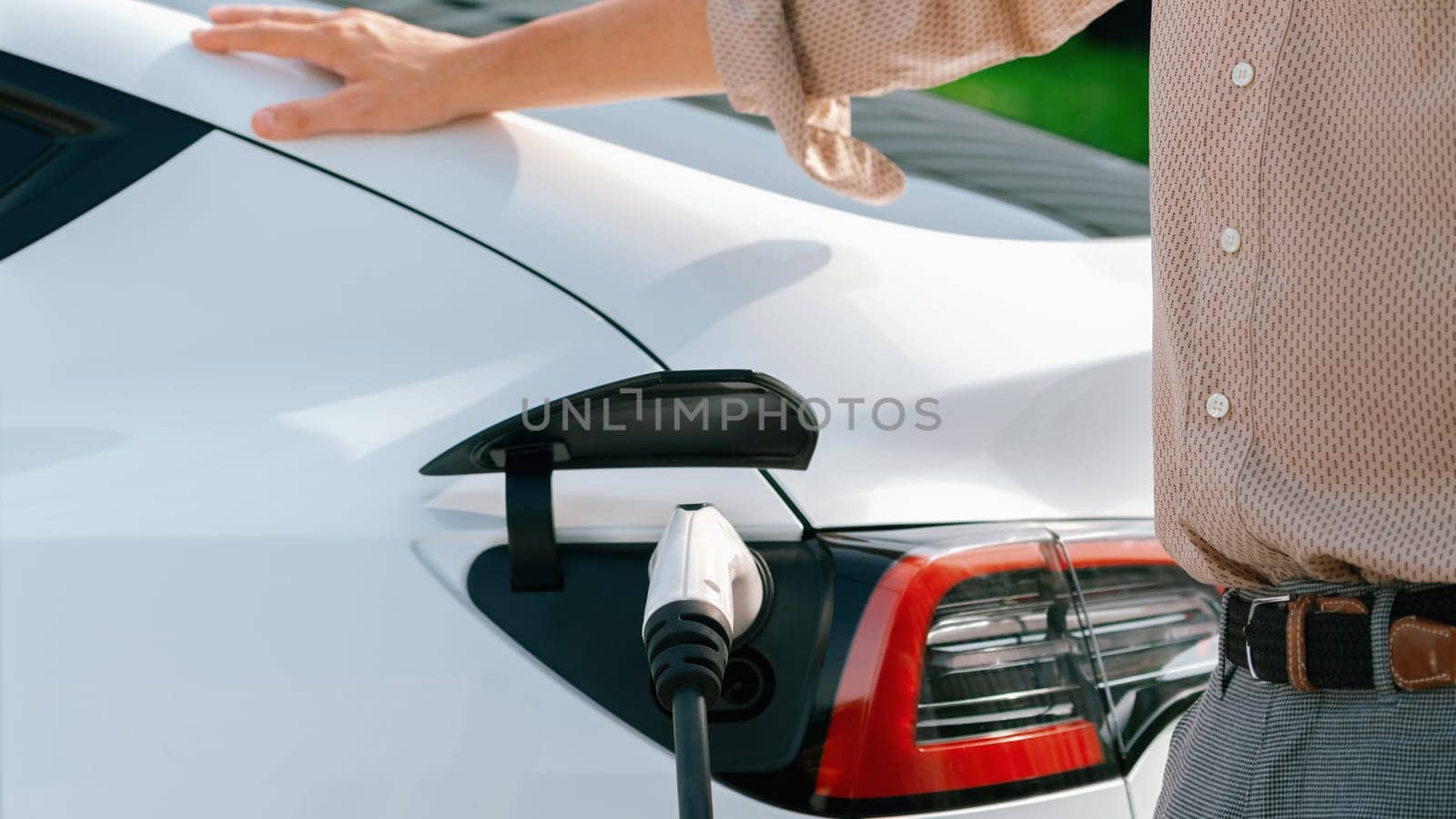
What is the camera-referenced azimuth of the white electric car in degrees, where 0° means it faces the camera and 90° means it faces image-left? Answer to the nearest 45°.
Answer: approximately 135°
